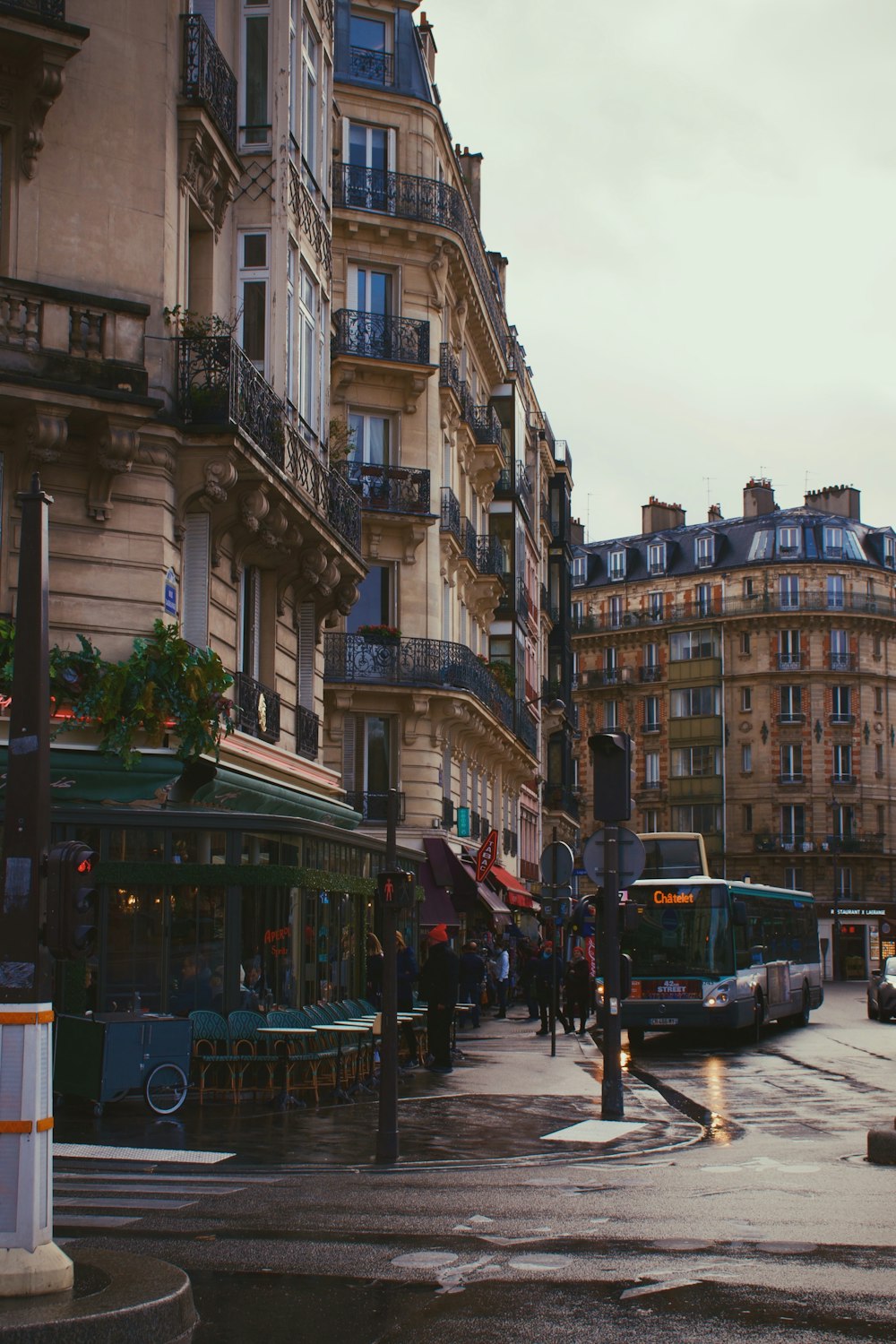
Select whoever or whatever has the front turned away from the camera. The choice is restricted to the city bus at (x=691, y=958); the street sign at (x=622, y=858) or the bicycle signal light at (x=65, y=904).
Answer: the street sign

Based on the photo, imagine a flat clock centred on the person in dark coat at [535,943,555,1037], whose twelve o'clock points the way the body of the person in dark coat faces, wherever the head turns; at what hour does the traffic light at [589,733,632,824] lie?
The traffic light is roughly at 12 o'clock from the person in dark coat.

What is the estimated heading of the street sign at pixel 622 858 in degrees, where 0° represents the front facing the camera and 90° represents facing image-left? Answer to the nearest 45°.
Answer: approximately 180°

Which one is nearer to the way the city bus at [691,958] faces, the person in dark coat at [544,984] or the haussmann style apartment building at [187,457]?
the haussmann style apartment building

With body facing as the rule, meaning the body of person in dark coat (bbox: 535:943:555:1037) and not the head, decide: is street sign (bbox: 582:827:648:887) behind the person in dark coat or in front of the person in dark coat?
in front

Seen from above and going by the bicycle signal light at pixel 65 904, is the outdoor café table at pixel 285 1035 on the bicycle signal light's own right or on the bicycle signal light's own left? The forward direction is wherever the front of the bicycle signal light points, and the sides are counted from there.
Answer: on the bicycle signal light's own left

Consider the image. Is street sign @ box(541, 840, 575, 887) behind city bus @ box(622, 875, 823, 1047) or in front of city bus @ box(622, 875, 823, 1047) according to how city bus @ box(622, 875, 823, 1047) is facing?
in front

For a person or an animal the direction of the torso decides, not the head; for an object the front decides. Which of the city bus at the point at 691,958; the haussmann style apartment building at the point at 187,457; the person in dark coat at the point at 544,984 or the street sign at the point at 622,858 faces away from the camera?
the street sign
